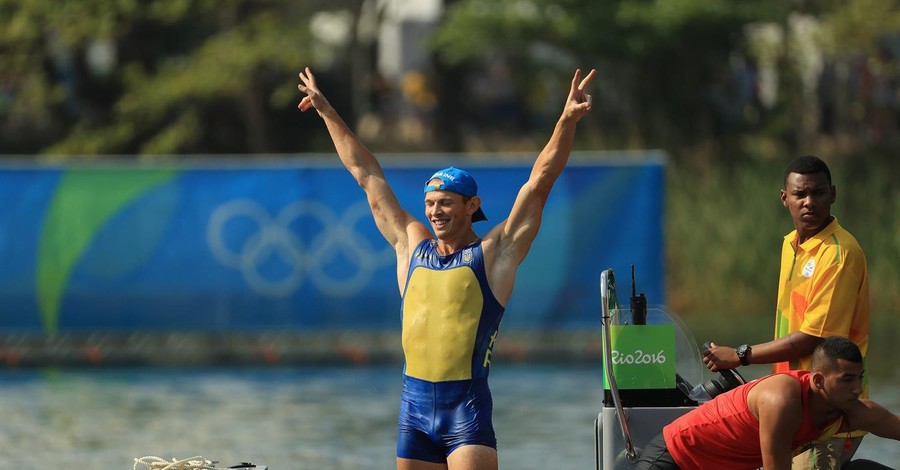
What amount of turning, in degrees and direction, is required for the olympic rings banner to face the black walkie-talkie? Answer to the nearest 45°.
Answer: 0° — it already faces it

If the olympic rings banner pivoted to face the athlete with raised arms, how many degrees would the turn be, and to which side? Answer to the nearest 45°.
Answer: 0° — it already faces them

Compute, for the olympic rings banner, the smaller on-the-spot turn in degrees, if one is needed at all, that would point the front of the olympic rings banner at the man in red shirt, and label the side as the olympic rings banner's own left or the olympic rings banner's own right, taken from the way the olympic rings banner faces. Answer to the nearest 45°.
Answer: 0° — it already faces them

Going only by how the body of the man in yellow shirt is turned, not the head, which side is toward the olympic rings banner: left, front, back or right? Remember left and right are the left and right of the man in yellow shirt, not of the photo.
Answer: right
